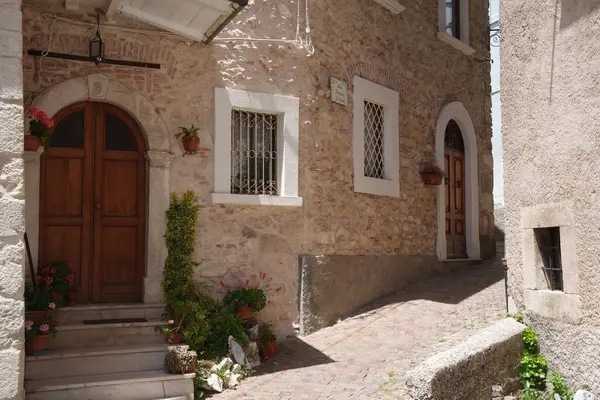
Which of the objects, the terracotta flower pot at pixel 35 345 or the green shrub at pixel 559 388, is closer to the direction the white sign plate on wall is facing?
the green shrub

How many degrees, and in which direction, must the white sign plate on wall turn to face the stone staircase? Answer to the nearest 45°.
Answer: approximately 90° to its right

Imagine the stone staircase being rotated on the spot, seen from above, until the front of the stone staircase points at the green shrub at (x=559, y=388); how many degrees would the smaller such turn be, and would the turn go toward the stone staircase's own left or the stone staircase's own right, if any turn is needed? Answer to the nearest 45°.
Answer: approximately 45° to the stone staircase's own left

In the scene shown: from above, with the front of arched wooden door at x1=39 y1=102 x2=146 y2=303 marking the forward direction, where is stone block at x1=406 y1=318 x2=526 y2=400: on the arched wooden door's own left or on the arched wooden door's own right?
on the arched wooden door's own left

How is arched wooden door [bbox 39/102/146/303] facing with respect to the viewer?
toward the camera

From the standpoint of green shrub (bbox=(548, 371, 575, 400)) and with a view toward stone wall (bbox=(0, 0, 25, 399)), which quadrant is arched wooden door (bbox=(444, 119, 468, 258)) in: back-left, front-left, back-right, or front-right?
back-right

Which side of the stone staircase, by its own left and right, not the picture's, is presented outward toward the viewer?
front

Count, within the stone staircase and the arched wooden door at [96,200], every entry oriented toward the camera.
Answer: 2
